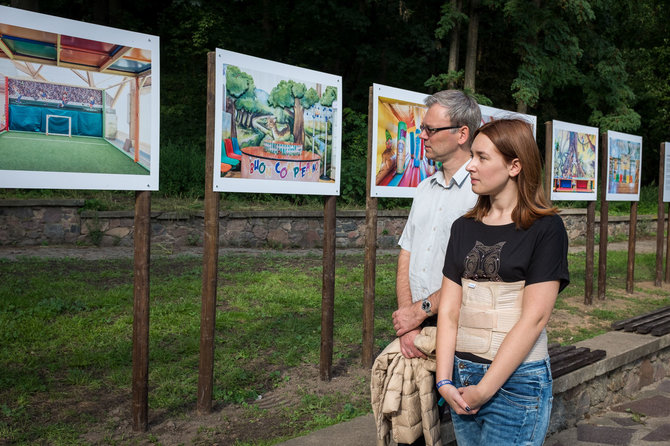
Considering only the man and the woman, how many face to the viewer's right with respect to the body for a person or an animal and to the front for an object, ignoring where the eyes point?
0

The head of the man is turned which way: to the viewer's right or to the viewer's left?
to the viewer's left

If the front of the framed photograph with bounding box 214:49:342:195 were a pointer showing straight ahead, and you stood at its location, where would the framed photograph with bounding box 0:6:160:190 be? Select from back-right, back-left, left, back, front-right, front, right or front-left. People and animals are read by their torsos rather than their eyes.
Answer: right

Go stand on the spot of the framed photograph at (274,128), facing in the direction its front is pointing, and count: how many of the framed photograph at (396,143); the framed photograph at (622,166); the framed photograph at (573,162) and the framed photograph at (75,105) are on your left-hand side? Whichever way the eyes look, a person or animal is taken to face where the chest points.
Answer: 3

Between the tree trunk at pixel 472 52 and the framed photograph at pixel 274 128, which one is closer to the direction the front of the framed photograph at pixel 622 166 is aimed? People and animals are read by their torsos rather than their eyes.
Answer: the framed photograph

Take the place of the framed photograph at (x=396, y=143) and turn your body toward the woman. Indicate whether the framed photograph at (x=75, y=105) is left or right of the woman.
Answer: right

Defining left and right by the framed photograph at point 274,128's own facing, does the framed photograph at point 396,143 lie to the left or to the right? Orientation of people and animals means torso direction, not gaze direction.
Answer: on its left

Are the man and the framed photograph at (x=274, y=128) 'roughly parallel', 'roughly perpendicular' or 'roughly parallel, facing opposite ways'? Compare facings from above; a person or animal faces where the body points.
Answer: roughly perpendicular

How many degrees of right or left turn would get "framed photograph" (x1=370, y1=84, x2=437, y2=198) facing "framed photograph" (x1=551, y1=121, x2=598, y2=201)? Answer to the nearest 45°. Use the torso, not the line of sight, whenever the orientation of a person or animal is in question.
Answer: approximately 90° to its left
